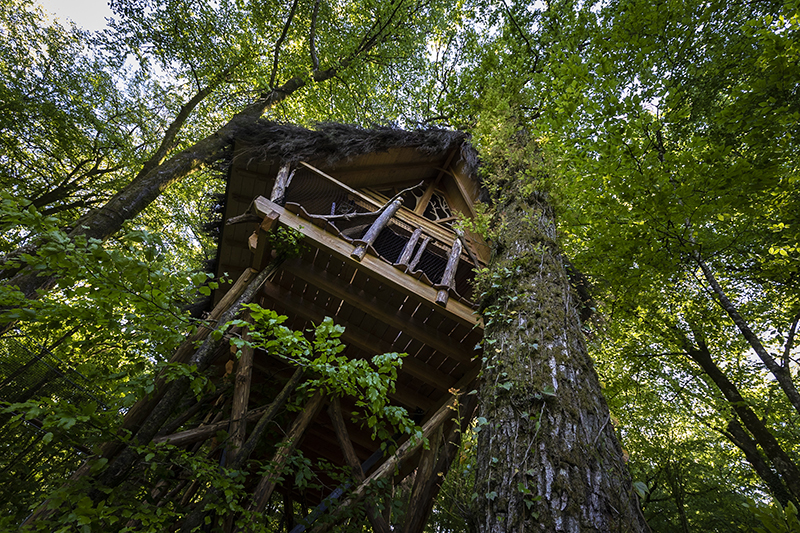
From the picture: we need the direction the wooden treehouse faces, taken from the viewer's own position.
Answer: facing the viewer
